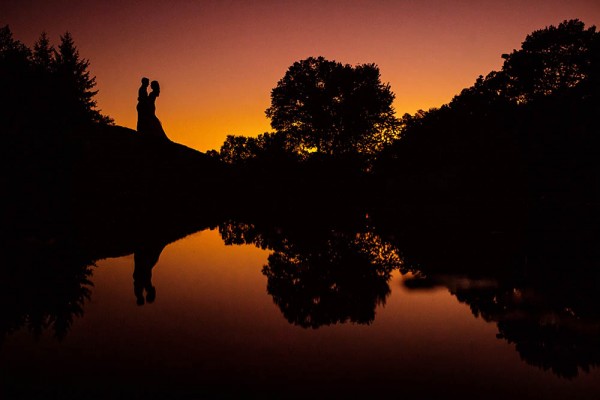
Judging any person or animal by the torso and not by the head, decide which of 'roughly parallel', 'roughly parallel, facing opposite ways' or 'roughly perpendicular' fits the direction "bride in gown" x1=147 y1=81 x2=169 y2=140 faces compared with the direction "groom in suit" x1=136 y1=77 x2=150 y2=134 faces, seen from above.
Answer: roughly parallel, facing opposite ways

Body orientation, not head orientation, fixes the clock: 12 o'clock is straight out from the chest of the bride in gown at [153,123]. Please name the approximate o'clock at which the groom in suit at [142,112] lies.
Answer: The groom in suit is roughly at 11 o'clock from the bride in gown.

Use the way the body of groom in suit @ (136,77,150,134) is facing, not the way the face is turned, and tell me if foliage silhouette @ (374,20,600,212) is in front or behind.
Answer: in front

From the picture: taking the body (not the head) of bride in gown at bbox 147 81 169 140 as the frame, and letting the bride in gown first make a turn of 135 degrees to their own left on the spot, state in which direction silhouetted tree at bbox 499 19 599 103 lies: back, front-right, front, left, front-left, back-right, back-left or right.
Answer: front-left

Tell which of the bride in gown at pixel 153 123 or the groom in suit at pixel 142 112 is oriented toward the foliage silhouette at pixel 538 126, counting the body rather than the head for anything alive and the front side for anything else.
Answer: the groom in suit

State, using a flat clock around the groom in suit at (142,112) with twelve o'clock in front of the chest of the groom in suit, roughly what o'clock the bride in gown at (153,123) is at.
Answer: The bride in gown is roughly at 11 o'clock from the groom in suit.

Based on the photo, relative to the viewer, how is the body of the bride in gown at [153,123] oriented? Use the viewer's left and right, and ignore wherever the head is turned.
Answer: facing to the left of the viewer

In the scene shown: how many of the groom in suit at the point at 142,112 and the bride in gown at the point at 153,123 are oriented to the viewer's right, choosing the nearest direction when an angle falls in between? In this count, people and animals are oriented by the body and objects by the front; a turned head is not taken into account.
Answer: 1

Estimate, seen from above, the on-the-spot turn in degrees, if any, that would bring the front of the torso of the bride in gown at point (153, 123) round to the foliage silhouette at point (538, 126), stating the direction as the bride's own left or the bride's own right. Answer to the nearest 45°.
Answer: approximately 180°

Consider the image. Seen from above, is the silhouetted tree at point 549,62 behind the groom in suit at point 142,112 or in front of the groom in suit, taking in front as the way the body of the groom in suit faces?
in front

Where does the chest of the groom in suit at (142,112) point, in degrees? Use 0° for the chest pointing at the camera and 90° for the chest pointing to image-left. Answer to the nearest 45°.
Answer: approximately 270°
